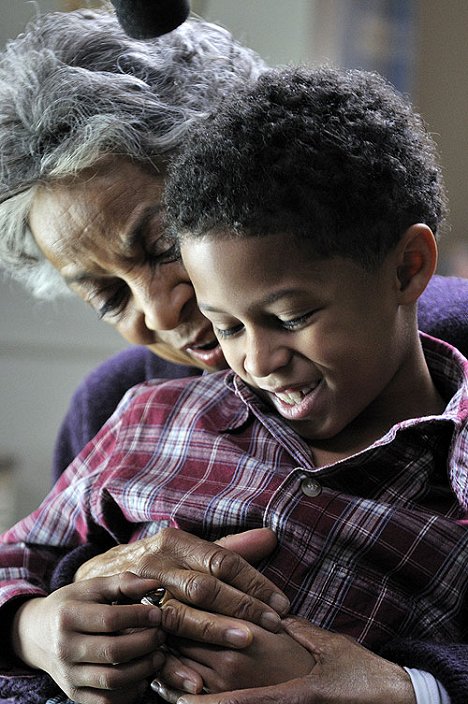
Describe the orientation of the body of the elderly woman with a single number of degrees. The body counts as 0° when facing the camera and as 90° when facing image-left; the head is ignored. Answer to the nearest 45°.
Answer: approximately 0°

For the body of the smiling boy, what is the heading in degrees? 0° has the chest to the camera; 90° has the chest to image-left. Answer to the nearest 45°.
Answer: approximately 45°

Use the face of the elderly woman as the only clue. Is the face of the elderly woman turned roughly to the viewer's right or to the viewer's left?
to the viewer's right
